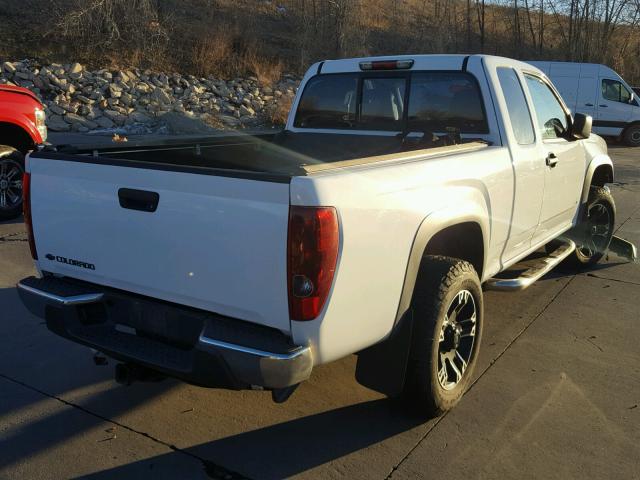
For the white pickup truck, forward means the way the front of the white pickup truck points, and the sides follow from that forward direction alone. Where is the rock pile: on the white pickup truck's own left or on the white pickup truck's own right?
on the white pickup truck's own left

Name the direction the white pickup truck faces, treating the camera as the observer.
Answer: facing away from the viewer and to the right of the viewer

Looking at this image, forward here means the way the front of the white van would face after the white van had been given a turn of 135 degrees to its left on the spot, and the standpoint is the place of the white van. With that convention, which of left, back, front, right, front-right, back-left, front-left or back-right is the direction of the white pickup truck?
back-left

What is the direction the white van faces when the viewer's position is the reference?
facing to the right of the viewer

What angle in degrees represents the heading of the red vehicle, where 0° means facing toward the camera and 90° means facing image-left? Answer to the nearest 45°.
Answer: approximately 270°

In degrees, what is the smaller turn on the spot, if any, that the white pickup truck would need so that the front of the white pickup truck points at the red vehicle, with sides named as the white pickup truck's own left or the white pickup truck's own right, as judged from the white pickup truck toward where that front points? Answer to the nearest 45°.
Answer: approximately 90° to the white pickup truck's own left

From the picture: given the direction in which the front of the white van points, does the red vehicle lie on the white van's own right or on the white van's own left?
on the white van's own right
